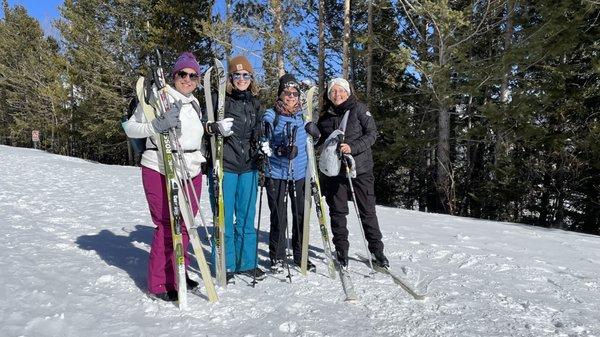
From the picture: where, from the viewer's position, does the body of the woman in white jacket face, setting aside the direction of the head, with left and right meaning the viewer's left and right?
facing the viewer and to the right of the viewer

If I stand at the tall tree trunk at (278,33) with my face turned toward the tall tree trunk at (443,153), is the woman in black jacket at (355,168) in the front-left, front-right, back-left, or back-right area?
front-right

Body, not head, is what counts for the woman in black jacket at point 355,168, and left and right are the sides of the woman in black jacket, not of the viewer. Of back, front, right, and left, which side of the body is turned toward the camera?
front

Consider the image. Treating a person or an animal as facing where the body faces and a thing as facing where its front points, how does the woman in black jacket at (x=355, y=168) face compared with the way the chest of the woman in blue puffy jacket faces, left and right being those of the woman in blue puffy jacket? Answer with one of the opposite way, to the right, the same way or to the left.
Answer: the same way

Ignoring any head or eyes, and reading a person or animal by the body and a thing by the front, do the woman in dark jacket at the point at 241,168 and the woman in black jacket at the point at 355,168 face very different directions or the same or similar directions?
same or similar directions

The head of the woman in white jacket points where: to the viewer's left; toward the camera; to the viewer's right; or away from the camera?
toward the camera

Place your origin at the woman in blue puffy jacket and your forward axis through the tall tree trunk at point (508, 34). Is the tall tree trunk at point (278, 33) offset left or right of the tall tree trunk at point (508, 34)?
left

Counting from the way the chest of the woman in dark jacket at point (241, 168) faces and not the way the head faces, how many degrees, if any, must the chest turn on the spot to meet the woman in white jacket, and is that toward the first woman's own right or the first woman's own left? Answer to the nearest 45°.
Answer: approximately 45° to the first woman's own right

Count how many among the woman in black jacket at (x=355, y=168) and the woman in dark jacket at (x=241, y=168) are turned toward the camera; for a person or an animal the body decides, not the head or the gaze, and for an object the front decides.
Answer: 2

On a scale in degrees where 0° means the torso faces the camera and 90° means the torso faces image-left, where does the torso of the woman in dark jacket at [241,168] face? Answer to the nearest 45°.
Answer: approximately 0°

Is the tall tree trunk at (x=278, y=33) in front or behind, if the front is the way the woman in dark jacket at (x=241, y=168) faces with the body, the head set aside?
behind

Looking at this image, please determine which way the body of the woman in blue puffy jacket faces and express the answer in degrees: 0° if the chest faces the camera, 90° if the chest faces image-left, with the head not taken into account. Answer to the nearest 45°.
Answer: approximately 0°

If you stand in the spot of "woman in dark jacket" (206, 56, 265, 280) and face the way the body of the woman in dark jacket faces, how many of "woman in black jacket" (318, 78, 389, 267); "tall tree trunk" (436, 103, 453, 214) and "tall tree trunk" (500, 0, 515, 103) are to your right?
0

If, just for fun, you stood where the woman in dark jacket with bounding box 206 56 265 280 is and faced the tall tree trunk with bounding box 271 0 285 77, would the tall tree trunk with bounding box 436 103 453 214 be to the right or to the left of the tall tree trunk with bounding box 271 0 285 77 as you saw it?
right
